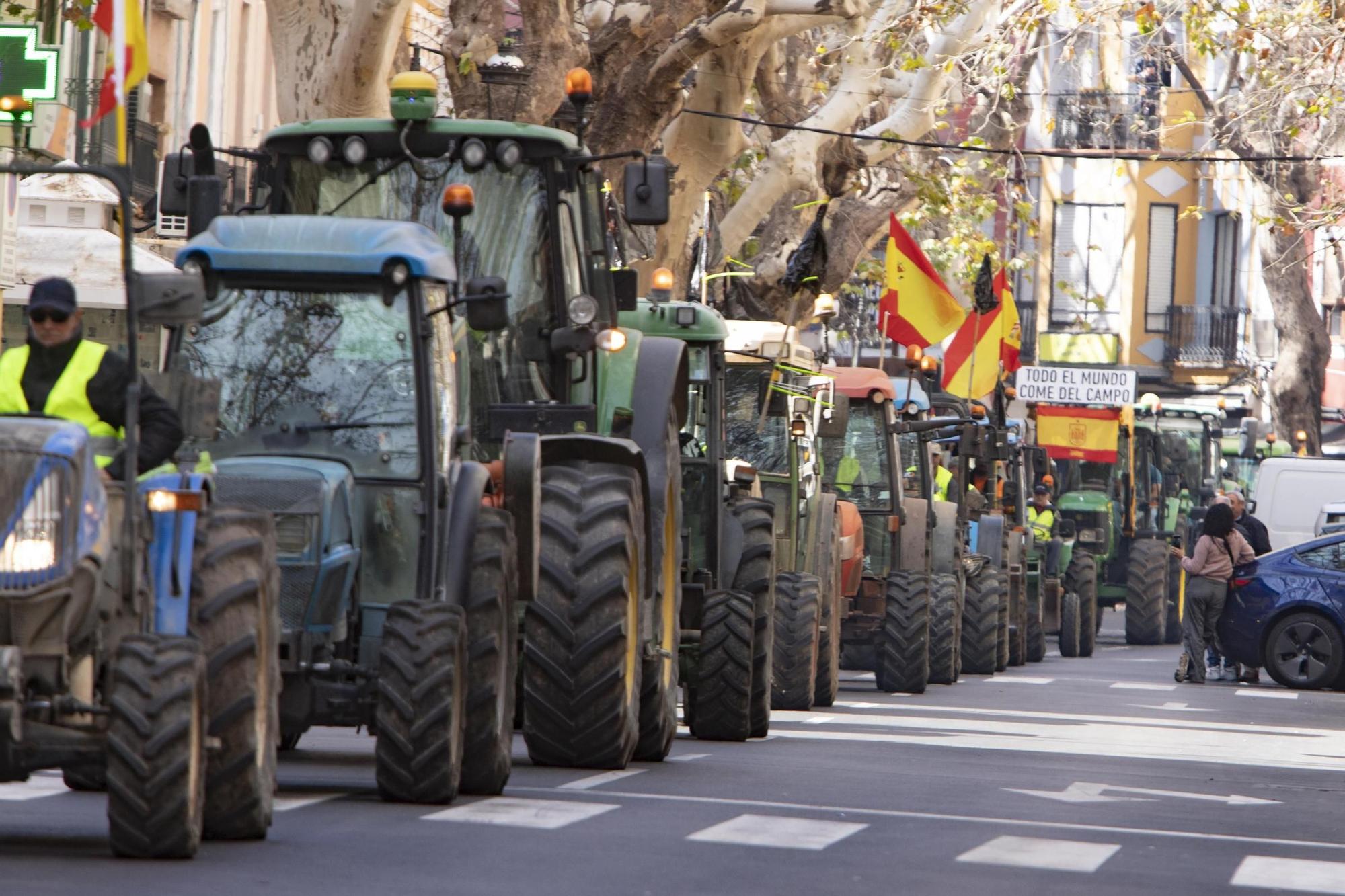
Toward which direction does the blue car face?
to the viewer's right

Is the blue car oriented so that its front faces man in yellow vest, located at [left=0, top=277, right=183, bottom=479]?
no

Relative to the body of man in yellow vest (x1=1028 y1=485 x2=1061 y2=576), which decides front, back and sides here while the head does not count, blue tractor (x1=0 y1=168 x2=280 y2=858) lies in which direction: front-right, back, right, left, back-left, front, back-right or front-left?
front

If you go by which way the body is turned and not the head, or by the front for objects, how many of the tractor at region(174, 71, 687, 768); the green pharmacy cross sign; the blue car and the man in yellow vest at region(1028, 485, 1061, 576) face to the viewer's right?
1

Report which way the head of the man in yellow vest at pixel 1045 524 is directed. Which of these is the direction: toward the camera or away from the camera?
toward the camera

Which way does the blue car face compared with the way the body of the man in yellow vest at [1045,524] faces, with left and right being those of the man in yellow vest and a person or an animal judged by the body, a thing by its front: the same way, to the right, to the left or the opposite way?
to the left

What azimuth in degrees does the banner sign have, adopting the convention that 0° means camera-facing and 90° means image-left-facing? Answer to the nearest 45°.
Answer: approximately 0°

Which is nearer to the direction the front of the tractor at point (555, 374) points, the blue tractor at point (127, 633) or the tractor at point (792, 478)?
the blue tractor

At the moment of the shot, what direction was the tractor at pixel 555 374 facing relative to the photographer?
facing the viewer

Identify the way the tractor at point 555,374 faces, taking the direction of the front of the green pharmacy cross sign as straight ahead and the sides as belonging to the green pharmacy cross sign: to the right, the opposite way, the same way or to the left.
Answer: the same way

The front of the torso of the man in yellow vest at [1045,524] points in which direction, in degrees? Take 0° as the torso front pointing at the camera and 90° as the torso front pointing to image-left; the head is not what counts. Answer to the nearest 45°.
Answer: approximately 0°

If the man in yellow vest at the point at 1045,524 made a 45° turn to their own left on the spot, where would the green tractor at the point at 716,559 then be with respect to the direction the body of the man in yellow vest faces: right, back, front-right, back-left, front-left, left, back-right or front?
front-right

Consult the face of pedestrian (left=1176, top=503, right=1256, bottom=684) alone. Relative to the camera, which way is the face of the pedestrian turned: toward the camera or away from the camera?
away from the camera

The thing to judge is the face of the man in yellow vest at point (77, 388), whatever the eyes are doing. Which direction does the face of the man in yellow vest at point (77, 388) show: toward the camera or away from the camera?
toward the camera

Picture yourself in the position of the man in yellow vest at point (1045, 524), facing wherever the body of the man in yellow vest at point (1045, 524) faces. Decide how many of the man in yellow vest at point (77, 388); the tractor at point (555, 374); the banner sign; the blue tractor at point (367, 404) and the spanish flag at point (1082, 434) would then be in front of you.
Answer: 3
